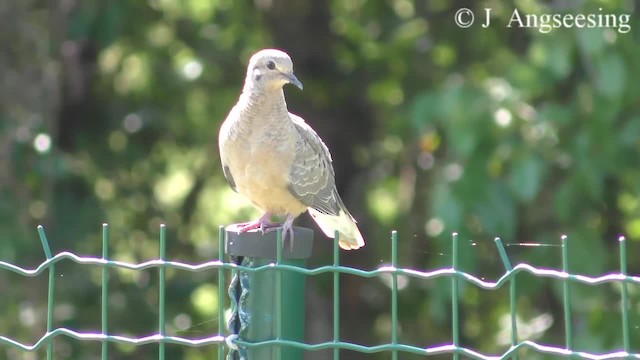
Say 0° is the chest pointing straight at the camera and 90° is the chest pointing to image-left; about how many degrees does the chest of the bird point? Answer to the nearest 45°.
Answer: approximately 45°
